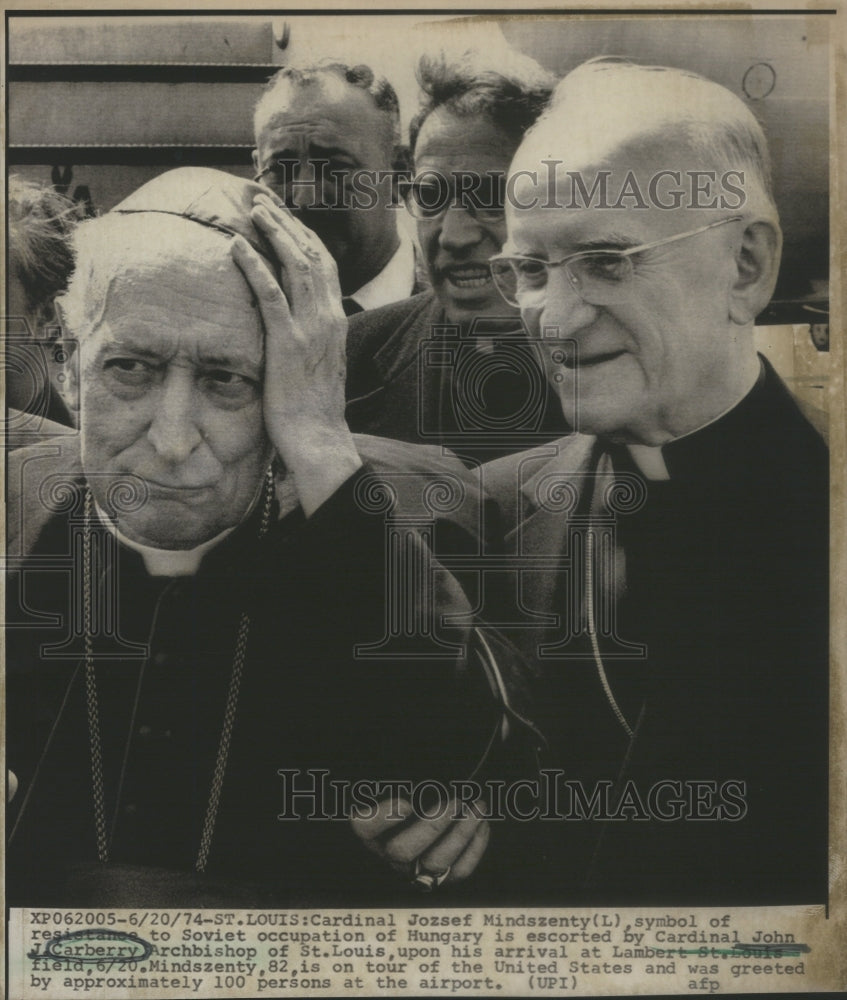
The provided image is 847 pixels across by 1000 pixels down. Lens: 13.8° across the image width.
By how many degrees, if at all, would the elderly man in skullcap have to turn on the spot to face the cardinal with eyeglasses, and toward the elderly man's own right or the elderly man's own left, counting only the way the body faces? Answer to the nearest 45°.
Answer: approximately 90° to the elderly man's own left

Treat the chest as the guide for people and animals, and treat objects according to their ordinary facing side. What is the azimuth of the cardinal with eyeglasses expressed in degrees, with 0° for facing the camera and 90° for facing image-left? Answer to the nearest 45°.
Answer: approximately 45°
